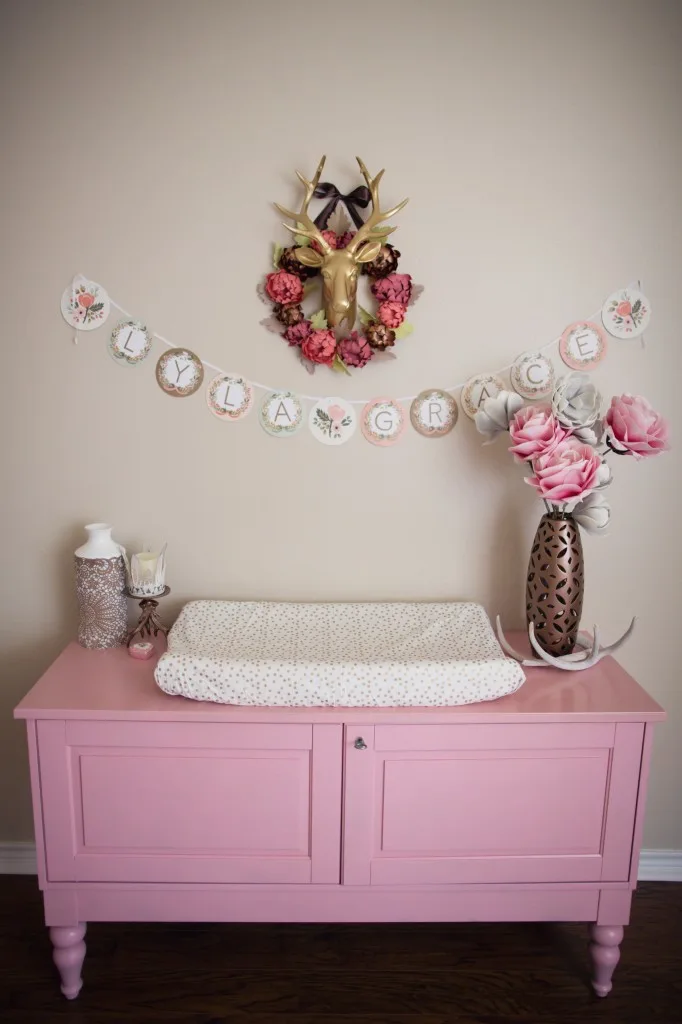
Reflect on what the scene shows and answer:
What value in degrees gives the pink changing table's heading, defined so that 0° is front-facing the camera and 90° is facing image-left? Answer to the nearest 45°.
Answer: approximately 0°

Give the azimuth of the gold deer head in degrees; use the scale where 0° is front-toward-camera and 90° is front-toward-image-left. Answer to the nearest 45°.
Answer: approximately 0°

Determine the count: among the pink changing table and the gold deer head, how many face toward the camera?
2
